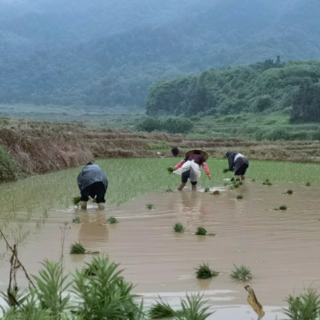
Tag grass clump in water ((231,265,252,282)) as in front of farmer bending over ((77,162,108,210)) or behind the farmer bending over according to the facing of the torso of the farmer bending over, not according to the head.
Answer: behind

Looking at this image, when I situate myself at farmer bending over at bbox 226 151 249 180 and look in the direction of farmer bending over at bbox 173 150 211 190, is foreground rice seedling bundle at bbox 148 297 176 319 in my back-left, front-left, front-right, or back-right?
front-left

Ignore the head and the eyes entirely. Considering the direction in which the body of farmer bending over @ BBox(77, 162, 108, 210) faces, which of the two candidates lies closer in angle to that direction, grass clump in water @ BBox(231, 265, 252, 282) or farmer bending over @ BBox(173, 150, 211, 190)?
the farmer bending over

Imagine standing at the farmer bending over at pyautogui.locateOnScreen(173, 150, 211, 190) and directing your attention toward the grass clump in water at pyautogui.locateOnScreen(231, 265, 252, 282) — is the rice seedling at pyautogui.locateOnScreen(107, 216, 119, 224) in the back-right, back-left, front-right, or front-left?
front-right

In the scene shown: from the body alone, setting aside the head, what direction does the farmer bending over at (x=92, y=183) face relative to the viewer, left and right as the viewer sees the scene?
facing away from the viewer

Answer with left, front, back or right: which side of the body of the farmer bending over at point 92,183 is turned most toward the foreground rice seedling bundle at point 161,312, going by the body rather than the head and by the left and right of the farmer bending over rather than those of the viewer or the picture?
back
